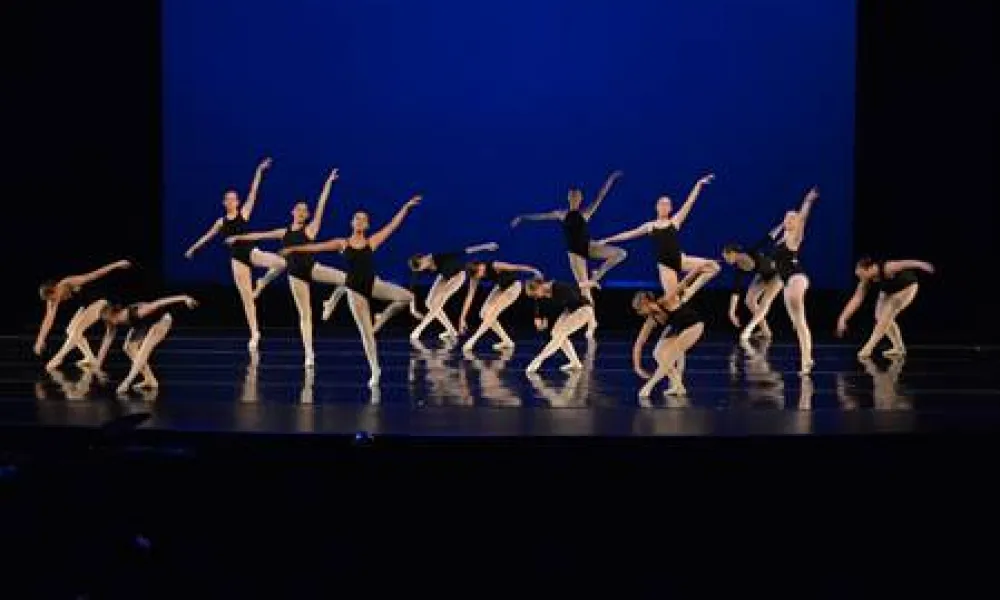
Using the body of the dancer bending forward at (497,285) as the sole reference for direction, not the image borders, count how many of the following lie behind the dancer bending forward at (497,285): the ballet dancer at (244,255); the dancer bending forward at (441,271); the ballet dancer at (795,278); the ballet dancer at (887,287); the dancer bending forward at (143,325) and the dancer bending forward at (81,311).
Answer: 2

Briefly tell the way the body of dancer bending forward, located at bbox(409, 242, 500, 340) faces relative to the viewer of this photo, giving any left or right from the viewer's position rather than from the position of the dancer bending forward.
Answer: facing to the left of the viewer

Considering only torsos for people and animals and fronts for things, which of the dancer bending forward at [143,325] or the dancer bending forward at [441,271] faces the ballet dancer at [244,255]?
the dancer bending forward at [441,271]

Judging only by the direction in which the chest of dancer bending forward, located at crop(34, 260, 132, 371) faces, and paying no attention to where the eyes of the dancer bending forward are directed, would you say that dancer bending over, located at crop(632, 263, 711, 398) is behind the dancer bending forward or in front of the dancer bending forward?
behind

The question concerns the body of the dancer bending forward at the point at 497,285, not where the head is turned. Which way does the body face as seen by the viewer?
to the viewer's left

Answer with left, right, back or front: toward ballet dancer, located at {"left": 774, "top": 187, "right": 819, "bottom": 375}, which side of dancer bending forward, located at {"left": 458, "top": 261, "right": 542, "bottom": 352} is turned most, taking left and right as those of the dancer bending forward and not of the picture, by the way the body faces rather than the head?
back

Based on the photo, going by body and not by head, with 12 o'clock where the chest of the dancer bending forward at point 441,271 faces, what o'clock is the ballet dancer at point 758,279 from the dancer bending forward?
The ballet dancer is roughly at 6 o'clock from the dancer bending forward.

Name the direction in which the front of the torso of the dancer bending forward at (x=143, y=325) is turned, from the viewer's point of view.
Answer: to the viewer's left

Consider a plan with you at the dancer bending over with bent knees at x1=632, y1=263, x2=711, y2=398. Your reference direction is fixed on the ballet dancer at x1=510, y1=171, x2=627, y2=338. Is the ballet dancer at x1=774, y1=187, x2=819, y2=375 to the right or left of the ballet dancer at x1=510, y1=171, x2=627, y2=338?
right

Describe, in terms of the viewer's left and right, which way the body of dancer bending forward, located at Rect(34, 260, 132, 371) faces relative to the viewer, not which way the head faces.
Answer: facing to the left of the viewer
